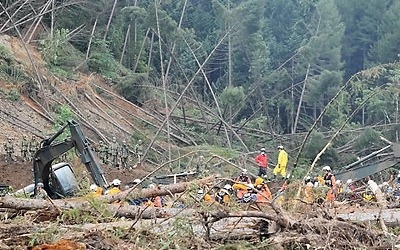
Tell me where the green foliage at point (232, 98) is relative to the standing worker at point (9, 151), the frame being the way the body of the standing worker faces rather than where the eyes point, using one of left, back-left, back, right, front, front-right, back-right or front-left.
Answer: back-left

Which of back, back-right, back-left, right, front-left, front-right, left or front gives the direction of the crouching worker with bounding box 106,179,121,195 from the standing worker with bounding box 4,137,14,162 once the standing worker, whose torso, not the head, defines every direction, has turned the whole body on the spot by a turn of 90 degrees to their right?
left

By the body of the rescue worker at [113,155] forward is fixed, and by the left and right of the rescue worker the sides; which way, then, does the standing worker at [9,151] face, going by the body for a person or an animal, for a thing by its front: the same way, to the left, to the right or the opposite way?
the same way

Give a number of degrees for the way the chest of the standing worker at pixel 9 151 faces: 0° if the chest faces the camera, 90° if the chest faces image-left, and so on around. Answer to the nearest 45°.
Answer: approximately 0°

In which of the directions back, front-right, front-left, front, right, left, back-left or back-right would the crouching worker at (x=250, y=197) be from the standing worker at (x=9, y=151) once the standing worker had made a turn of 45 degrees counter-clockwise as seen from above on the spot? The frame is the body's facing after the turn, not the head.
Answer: front-right

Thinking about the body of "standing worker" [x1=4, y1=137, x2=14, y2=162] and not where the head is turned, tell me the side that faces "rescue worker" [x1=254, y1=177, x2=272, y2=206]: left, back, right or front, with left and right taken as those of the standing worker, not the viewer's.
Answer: front

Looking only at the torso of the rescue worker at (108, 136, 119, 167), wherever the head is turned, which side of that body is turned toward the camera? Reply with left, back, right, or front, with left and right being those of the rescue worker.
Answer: front

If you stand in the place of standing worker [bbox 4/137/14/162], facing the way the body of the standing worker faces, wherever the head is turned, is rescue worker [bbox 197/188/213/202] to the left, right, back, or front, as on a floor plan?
front

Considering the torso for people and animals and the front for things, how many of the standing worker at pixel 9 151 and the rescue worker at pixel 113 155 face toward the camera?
2
